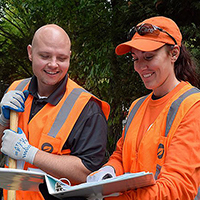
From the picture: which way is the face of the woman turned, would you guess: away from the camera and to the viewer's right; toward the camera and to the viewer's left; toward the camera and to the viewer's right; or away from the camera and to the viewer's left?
toward the camera and to the viewer's left

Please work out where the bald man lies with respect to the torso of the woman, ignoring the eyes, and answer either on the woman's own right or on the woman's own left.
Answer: on the woman's own right

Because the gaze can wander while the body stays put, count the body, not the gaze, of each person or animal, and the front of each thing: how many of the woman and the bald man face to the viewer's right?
0

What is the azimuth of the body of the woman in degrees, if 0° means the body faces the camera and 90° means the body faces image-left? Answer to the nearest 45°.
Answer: approximately 45°

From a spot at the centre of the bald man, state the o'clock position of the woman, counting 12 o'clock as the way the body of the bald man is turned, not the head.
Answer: The woman is roughly at 9 o'clock from the bald man.

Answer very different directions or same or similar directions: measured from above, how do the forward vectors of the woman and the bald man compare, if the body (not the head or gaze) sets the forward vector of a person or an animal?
same or similar directions
